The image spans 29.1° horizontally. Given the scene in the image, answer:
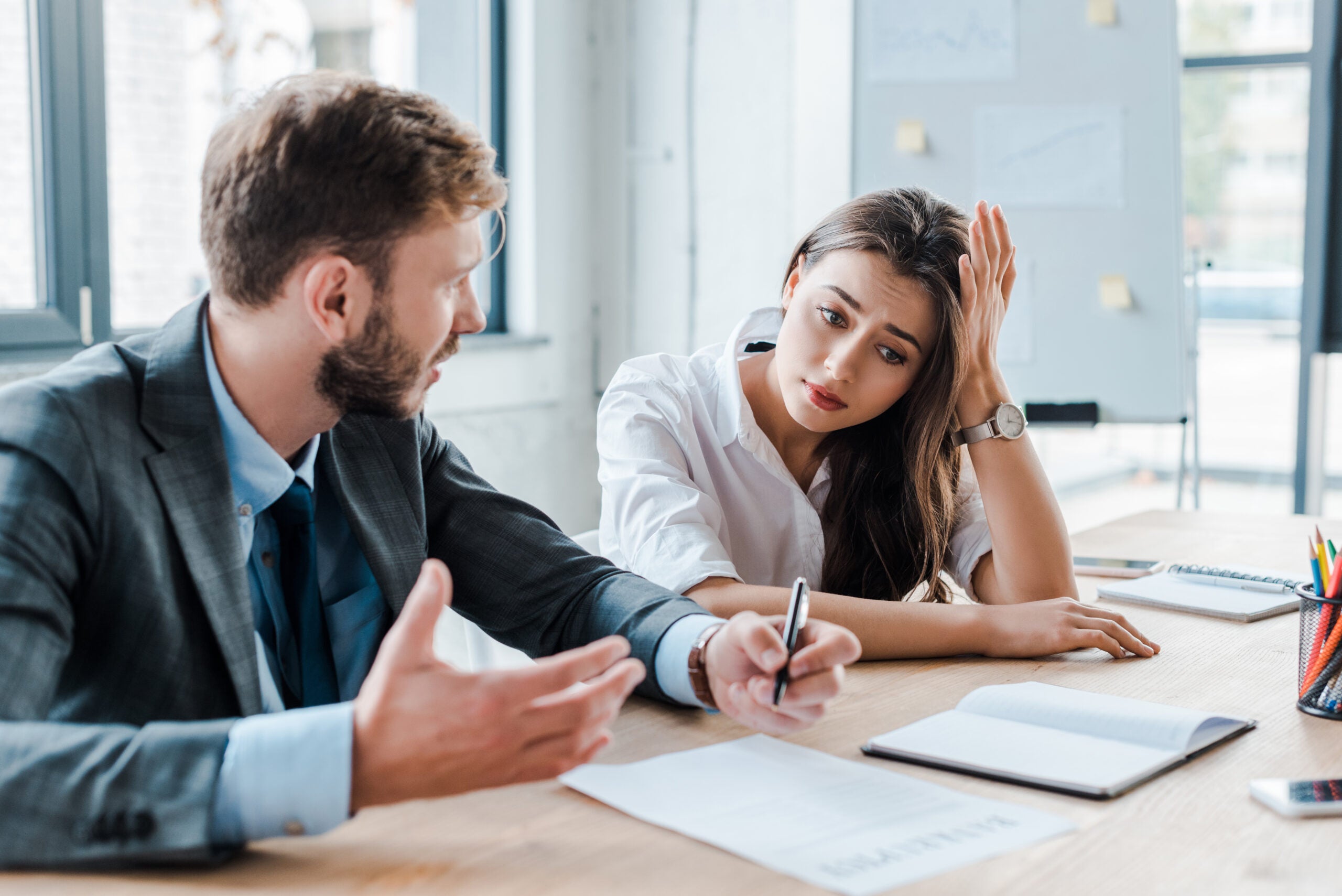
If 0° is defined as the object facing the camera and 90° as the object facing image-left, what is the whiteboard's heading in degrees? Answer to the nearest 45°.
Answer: approximately 0°

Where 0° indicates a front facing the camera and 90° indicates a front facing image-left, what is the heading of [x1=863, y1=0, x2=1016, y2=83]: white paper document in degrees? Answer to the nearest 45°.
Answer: approximately 0°

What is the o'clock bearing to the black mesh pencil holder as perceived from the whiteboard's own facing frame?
The black mesh pencil holder is roughly at 12 o'clock from the whiteboard.

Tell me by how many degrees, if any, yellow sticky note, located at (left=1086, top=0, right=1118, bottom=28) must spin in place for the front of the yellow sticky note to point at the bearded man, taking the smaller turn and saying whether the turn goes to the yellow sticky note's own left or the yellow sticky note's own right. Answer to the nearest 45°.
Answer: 0° — it already faces them

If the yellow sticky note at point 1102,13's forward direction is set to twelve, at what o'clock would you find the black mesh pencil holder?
The black mesh pencil holder is roughly at 12 o'clock from the yellow sticky note.

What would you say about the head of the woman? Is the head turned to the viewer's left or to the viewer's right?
to the viewer's left

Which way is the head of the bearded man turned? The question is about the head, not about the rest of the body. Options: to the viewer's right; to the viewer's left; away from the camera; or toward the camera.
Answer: to the viewer's right
